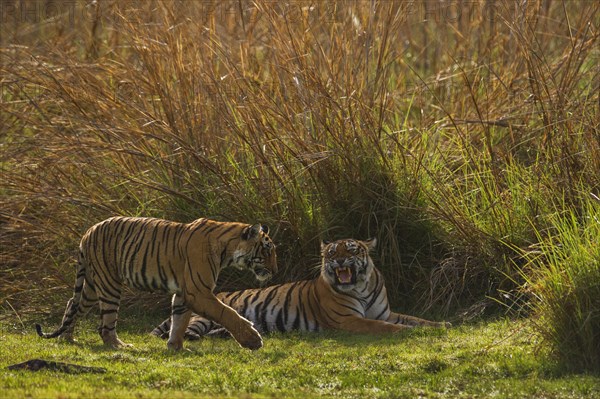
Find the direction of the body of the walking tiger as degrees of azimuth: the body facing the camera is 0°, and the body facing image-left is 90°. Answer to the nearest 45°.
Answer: approximately 270°

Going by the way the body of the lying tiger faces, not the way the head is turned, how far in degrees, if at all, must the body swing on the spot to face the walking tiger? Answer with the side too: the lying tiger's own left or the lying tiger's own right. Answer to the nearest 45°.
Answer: approximately 135° to the lying tiger's own right

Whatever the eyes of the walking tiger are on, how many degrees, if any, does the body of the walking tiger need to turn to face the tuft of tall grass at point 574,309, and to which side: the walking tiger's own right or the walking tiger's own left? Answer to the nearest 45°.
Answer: approximately 45° to the walking tiger's own right

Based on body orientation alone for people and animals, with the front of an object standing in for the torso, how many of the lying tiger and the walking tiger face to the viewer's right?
2

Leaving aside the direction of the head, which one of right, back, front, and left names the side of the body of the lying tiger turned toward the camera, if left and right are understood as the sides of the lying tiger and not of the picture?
right

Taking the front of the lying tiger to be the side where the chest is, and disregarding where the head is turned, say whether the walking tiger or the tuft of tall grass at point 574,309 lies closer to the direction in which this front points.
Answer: the tuft of tall grass
